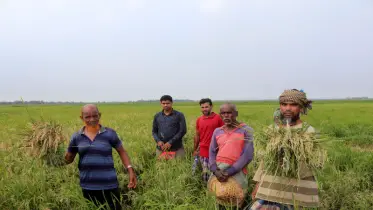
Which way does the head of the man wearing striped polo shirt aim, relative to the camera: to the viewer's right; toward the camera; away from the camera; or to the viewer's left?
toward the camera

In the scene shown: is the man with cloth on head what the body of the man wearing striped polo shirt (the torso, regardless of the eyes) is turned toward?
no

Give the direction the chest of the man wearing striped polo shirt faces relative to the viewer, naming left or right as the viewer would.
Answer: facing the viewer

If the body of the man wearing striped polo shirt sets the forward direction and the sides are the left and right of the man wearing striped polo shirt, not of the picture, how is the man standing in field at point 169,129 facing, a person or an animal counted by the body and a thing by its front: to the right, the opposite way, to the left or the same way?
the same way

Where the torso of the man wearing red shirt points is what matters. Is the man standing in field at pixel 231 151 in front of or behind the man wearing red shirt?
in front

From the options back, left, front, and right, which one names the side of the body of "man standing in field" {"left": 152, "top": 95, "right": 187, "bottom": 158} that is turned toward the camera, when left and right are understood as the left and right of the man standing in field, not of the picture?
front

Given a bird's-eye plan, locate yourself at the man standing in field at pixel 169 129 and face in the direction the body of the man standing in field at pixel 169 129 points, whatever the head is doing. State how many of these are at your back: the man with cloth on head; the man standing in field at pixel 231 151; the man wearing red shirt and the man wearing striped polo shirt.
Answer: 0

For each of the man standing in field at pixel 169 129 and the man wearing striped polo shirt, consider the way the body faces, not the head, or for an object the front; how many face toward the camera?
2

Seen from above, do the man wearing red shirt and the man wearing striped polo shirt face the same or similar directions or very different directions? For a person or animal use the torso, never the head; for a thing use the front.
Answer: same or similar directions

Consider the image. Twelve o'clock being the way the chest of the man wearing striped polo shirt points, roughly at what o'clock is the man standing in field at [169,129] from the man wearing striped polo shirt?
The man standing in field is roughly at 7 o'clock from the man wearing striped polo shirt.

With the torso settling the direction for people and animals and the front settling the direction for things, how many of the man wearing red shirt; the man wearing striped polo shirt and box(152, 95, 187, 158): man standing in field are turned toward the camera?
3

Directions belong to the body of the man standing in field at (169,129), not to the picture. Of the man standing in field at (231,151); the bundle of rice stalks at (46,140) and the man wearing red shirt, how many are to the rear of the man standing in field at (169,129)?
0

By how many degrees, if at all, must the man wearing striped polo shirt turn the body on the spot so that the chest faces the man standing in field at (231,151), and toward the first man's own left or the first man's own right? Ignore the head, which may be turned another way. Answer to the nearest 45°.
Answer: approximately 90° to the first man's own left

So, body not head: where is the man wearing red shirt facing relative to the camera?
toward the camera

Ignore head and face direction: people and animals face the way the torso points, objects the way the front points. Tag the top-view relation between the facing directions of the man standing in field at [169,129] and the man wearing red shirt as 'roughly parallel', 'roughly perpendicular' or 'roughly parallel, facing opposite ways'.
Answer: roughly parallel

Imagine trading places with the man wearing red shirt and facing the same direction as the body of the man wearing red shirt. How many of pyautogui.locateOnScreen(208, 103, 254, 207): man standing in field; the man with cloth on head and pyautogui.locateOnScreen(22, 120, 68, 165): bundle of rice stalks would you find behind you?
0
